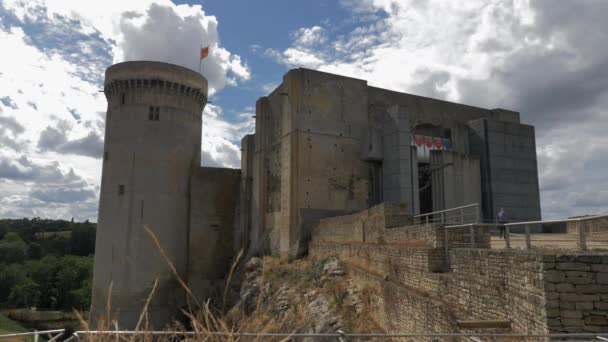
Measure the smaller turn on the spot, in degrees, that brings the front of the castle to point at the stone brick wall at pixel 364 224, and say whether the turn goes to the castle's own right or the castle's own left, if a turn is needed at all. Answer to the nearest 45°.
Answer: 0° — it already faces it

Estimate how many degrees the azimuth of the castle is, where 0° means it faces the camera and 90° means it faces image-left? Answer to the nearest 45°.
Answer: approximately 315°

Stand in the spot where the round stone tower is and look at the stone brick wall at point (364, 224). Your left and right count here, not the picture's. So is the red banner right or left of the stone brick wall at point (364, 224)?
left
